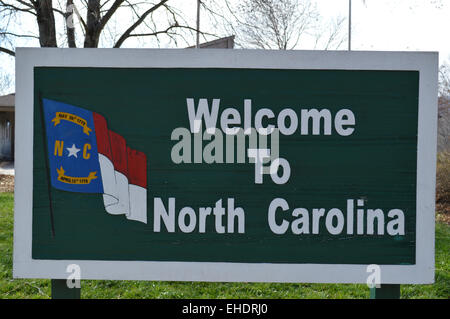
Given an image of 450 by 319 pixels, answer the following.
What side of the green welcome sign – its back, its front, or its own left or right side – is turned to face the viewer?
front
